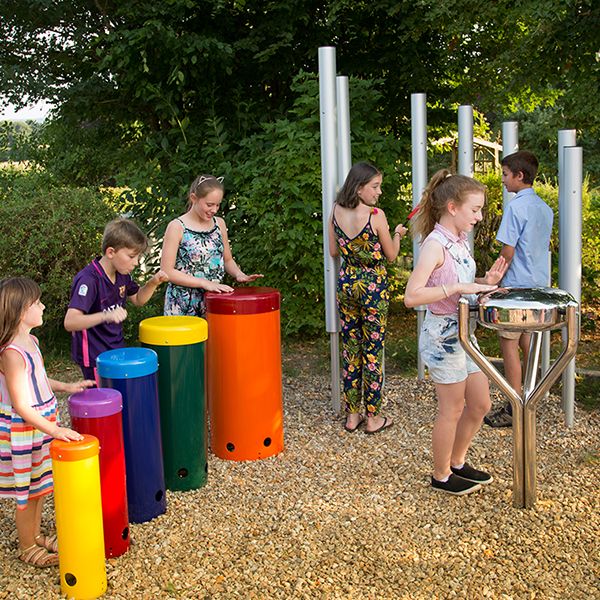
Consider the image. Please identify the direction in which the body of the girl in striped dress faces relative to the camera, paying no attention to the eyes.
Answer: to the viewer's right

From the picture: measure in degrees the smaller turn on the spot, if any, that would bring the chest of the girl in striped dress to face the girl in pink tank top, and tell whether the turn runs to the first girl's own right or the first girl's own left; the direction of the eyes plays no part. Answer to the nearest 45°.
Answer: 0° — they already face them

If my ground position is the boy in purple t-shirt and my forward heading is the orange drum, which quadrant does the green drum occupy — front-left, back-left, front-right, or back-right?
front-right

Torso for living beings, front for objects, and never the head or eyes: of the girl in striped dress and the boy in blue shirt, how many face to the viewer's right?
1

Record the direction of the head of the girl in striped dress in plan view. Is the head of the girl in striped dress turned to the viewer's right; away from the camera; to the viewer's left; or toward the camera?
to the viewer's right

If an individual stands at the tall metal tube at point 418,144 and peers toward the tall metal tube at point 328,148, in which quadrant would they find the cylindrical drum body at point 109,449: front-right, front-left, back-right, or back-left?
front-left

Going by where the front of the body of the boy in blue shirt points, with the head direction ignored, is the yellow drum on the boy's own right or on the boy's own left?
on the boy's own left

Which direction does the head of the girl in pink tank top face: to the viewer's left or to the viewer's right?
to the viewer's right

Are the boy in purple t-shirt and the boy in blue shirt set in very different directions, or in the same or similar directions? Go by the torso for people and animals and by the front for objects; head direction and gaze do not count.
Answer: very different directions

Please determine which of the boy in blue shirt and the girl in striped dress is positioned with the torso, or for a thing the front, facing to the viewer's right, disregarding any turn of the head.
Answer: the girl in striped dress

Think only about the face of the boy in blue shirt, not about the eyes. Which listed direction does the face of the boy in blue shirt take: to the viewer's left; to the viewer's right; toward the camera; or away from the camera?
to the viewer's left

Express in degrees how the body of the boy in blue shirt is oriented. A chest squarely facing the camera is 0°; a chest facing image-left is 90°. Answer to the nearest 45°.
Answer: approximately 135°

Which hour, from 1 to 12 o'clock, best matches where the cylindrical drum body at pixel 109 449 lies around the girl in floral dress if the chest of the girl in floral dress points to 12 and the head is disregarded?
The cylindrical drum body is roughly at 2 o'clock from the girl in floral dress.

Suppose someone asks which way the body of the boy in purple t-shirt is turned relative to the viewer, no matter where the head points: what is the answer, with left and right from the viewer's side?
facing the viewer and to the right of the viewer

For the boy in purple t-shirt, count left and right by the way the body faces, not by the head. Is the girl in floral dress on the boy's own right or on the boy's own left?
on the boy's own left

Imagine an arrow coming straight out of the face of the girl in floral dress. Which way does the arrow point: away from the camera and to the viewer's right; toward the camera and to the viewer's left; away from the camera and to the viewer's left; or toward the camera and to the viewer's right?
toward the camera and to the viewer's right

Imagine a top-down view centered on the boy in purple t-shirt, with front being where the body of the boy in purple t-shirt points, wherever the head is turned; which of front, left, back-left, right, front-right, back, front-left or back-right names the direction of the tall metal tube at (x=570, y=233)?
front-left

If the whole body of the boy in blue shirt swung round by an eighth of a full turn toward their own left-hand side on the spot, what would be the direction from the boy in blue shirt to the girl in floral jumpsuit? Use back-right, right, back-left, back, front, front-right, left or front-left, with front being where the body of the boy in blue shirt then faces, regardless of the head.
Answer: front
